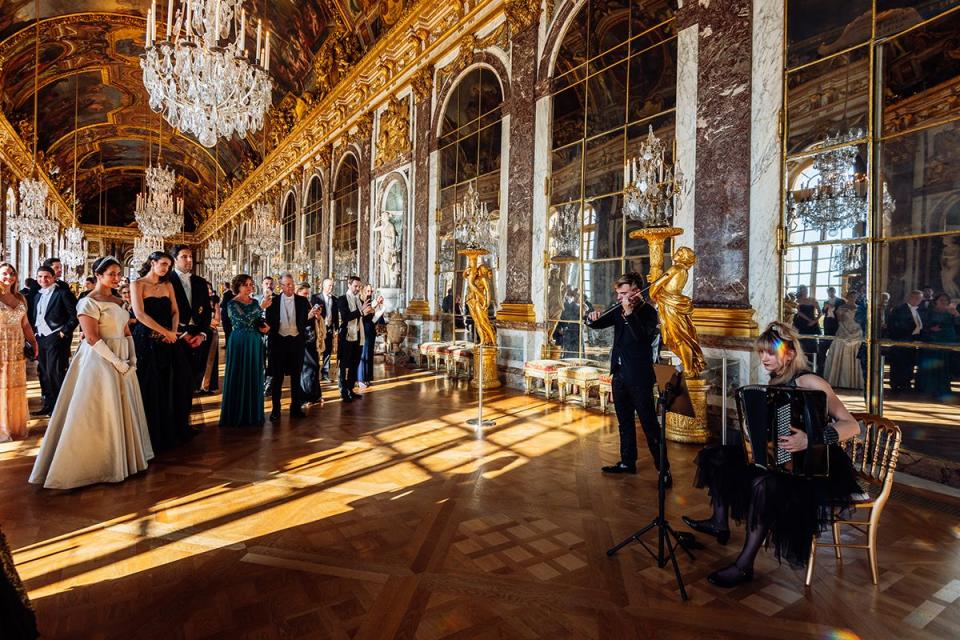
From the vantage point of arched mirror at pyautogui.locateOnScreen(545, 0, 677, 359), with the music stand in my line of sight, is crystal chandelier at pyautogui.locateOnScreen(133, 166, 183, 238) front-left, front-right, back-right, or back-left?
back-right

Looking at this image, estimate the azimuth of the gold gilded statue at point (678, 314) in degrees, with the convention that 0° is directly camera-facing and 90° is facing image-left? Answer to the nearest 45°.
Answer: approximately 45°

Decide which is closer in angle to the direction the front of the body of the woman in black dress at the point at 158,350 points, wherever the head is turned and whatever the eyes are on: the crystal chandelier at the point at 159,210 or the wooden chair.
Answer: the wooden chair

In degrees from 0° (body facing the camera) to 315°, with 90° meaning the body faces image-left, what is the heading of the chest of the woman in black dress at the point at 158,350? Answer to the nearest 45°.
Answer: approximately 315°

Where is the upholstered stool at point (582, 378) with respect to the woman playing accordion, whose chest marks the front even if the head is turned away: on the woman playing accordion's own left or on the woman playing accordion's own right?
on the woman playing accordion's own right

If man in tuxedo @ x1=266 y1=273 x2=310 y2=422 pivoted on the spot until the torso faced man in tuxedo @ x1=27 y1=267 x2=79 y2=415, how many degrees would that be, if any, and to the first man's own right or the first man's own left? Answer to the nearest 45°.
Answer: approximately 135° to the first man's own right

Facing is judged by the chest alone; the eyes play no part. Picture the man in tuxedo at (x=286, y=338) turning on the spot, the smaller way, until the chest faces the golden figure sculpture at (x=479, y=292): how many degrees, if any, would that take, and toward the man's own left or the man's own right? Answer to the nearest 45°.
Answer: approximately 90° to the man's own left
